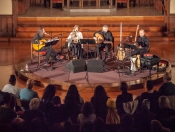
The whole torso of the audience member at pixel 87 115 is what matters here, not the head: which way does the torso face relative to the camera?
away from the camera

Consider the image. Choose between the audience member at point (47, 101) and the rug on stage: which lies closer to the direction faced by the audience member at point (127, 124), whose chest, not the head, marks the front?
the rug on stage

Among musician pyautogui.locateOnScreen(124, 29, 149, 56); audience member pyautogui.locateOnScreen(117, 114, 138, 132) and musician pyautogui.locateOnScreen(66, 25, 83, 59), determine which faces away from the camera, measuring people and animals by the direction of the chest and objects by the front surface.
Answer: the audience member

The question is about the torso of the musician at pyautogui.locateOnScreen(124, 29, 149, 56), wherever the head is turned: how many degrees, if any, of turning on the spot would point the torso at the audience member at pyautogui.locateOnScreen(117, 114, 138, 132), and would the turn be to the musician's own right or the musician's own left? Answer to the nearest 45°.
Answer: approximately 45° to the musician's own left

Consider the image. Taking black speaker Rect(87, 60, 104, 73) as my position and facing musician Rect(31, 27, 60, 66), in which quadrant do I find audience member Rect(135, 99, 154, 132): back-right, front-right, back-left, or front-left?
back-left
